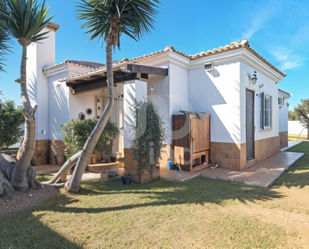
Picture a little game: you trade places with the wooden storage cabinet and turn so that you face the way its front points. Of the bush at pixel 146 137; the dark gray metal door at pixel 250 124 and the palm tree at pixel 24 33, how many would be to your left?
1

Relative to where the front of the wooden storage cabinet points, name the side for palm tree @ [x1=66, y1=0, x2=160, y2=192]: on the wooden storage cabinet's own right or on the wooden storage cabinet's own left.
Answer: on the wooden storage cabinet's own right

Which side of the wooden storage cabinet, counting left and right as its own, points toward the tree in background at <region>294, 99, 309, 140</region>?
left

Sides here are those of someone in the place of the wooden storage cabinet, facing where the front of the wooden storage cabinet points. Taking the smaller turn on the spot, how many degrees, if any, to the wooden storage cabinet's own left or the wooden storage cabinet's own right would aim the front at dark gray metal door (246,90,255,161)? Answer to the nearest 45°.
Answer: approximately 90° to the wooden storage cabinet's own left

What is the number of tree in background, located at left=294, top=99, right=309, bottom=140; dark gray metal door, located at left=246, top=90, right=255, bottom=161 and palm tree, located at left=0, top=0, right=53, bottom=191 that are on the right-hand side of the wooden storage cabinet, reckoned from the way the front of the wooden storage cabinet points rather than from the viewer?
1

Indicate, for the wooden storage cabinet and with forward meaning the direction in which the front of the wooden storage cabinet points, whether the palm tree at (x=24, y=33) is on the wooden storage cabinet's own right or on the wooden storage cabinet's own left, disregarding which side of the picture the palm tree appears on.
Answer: on the wooden storage cabinet's own right
